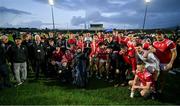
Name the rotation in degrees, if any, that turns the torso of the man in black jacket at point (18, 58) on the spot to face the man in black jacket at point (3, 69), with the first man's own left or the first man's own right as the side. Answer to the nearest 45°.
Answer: approximately 45° to the first man's own right

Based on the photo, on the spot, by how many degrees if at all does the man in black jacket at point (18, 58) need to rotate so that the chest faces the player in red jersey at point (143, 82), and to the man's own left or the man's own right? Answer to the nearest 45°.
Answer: approximately 45° to the man's own left

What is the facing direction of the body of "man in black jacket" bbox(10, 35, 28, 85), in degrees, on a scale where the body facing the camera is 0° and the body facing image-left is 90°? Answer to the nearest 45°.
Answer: approximately 0°

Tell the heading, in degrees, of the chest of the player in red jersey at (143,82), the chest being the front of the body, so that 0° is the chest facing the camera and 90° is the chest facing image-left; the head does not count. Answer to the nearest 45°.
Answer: approximately 45°

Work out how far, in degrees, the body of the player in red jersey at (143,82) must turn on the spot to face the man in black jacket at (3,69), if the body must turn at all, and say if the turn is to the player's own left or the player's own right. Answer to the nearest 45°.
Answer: approximately 45° to the player's own right

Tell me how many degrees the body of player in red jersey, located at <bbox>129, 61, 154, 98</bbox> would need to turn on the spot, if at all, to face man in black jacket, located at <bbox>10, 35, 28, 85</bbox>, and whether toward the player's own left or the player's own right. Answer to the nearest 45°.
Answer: approximately 45° to the player's own right
